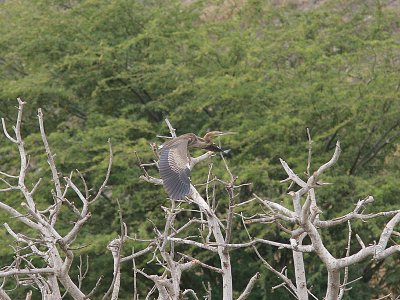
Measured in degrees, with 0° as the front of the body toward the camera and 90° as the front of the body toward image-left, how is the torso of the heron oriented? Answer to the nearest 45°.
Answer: approximately 270°
